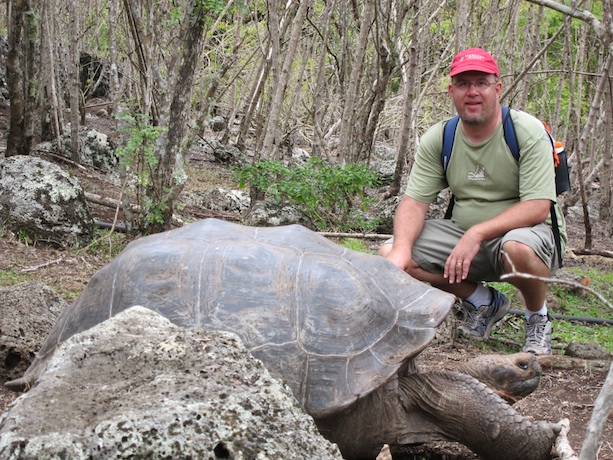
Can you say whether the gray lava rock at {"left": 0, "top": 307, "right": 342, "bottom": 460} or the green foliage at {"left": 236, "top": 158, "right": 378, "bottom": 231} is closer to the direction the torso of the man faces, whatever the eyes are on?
the gray lava rock

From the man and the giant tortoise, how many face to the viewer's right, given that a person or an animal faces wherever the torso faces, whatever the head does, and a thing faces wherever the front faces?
1

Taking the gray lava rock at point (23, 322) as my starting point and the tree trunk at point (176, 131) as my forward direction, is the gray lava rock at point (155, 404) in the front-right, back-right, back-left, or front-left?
back-right

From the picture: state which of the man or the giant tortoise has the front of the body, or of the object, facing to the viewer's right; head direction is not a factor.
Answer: the giant tortoise

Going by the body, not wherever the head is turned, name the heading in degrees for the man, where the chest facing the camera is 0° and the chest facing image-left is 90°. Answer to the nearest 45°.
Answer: approximately 0°

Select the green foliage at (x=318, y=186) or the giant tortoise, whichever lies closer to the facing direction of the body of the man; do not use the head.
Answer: the giant tortoise

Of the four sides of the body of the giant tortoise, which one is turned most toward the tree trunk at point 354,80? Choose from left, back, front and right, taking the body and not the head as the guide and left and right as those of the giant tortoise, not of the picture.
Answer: left

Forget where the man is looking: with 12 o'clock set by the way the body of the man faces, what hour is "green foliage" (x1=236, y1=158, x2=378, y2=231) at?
The green foliage is roughly at 5 o'clock from the man.

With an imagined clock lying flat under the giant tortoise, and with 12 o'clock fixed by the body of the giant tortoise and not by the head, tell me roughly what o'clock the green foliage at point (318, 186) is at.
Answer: The green foliage is roughly at 9 o'clock from the giant tortoise.

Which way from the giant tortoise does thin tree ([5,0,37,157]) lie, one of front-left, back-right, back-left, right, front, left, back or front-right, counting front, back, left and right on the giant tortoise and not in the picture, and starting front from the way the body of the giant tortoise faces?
back-left

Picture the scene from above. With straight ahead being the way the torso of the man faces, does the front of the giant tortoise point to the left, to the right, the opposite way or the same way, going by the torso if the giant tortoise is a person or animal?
to the left

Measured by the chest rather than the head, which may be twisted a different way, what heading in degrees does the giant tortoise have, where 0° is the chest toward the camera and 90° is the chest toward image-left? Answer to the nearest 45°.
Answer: approximately 270°

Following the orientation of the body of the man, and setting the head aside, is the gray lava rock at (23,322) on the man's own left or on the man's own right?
on the man's own right

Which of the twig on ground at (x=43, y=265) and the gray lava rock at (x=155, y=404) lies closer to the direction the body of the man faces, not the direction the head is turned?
the gray lava rock

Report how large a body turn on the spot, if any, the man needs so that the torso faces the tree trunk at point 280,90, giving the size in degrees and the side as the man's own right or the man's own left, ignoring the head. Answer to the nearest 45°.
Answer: approximately 135° to the man's own right
